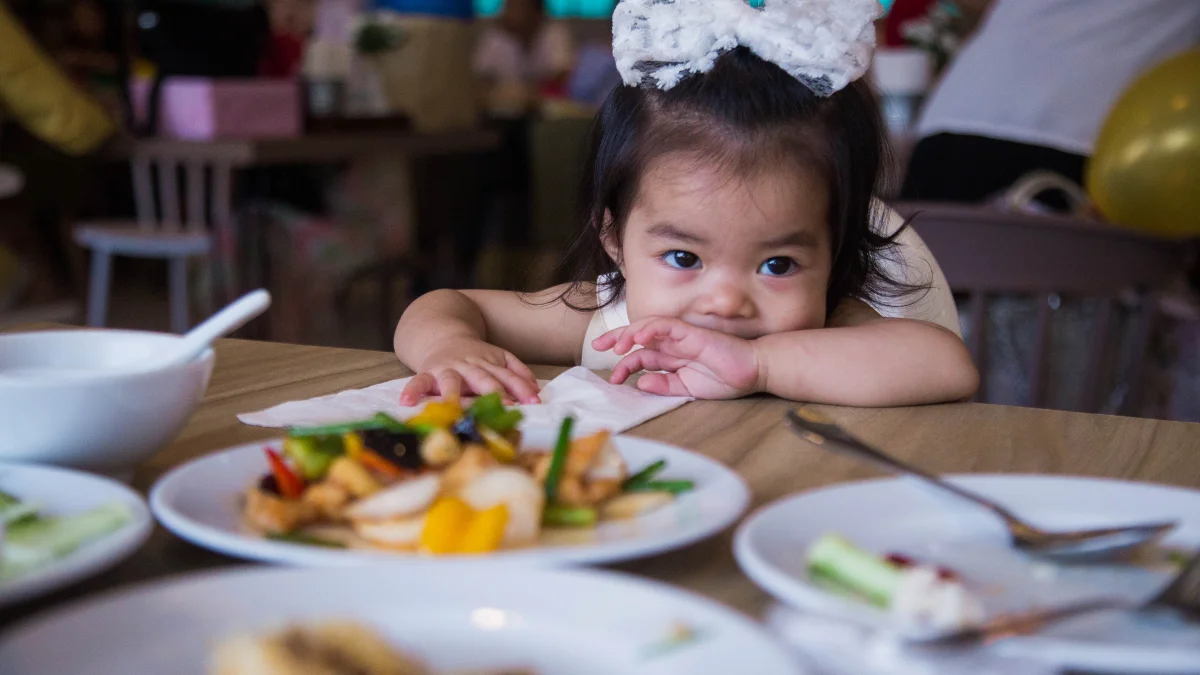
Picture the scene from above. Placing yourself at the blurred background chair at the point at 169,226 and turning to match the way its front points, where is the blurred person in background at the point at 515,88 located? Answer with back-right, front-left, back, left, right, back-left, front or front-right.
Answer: back

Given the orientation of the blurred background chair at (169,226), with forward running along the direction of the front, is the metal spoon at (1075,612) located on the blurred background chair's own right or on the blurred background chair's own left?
on the blurred background chair's own left

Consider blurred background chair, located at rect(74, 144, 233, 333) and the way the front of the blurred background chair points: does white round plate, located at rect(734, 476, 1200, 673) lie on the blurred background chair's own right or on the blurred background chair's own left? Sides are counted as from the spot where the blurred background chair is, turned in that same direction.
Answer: on the blurred background chair's own left

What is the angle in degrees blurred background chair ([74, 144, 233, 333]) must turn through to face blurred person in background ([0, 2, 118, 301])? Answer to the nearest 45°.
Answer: approximately 135° to its right

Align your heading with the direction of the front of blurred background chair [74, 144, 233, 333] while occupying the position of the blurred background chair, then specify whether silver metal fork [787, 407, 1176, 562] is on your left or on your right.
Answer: on your left

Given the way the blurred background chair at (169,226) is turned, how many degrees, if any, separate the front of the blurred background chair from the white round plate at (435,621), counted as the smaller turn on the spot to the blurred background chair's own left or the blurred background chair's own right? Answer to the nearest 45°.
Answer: approximately 45° to the blurred background chair's own left

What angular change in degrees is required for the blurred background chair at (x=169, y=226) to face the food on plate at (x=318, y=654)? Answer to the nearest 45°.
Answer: approximately 45° to its left

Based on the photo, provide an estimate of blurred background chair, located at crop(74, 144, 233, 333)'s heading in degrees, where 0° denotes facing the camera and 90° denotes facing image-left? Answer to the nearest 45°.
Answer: approximately 45°
